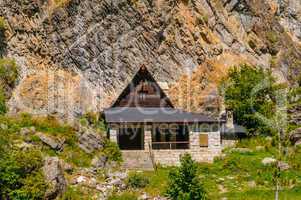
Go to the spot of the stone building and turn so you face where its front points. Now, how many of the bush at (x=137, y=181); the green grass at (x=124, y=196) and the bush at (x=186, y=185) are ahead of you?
3

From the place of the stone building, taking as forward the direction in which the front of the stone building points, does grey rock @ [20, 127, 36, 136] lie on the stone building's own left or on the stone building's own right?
on the stone building's own right

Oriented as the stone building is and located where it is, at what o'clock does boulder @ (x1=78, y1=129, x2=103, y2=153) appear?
The boulder is roughly at 2 o'clock from the stone building.

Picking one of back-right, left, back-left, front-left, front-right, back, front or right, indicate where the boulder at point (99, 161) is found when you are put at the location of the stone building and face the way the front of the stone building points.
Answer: front-right

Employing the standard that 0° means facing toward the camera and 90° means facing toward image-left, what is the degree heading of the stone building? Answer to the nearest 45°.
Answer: approximately 0°

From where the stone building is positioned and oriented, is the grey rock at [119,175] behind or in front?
in front

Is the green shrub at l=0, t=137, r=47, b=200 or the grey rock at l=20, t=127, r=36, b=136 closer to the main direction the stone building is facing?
the green shrub

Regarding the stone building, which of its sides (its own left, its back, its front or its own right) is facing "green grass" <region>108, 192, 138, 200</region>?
front

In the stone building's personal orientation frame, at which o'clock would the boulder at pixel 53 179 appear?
The boulder is roughly at 1 o'clock from the stone building.

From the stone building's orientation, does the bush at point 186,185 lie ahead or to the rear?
ahead

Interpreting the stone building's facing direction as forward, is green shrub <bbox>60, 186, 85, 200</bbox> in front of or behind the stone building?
in front
